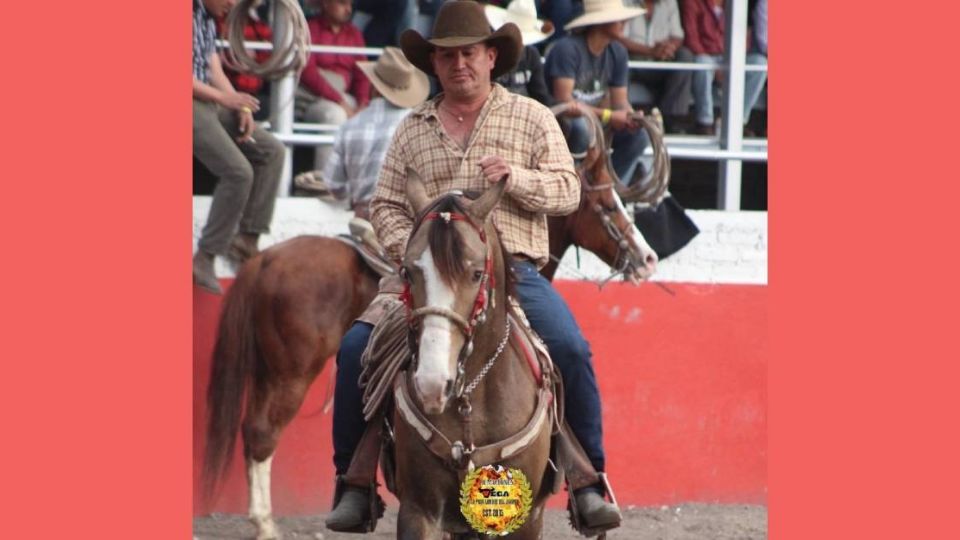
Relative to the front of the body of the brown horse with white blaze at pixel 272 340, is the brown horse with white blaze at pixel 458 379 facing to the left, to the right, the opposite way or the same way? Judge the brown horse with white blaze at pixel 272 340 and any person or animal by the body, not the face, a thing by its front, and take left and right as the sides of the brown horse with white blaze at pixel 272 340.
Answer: to the right

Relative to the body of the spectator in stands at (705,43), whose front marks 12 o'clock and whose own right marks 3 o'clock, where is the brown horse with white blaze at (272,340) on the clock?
The brown horse with white blaze is roughly at 1 o'clock from the spectator in stands.

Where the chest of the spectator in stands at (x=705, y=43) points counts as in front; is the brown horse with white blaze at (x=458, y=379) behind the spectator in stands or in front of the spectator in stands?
in front

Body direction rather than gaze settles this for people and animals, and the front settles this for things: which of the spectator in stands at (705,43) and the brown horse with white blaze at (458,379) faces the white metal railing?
the spectator in stands

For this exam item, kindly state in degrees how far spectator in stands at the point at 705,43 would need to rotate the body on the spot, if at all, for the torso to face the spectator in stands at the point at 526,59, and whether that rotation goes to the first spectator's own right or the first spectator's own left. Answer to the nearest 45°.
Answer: approximately 45° to the first spectator's own right

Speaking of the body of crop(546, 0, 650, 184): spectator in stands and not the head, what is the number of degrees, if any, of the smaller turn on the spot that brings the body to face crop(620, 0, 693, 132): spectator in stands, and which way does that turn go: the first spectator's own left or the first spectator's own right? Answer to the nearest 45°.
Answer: approximately 135° to the first spectator's own left

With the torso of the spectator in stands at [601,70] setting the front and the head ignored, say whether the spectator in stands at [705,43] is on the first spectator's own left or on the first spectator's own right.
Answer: on the first spectator's own left

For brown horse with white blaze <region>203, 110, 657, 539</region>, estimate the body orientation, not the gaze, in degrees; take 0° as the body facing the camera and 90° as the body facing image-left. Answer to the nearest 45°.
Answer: approximately 270°

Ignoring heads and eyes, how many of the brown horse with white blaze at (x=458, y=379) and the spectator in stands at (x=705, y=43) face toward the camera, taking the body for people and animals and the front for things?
2
